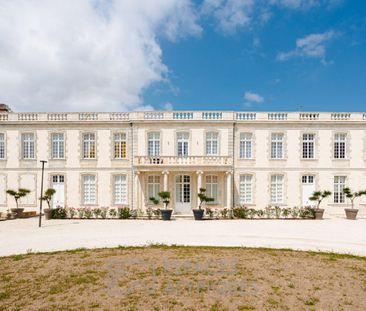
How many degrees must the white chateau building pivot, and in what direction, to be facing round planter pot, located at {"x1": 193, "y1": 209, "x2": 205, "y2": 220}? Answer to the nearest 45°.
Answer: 0° — it already faces it

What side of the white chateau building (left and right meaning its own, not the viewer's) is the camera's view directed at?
front
